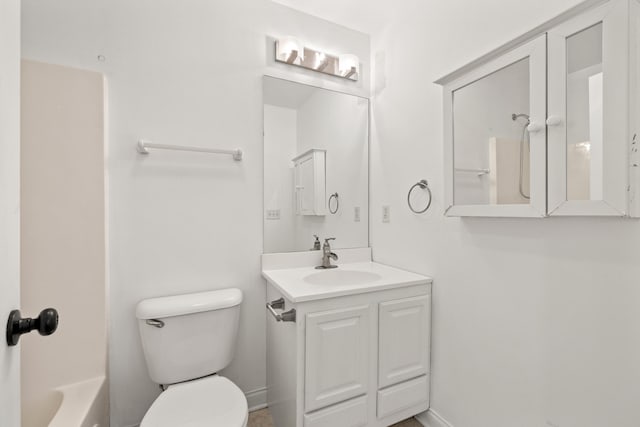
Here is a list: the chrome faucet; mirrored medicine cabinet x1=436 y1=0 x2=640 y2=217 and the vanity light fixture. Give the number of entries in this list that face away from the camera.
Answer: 0

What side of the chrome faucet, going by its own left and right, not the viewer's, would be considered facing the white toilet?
right

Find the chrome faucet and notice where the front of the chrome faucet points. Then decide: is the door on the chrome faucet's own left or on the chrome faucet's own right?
on the chrome faucet's own right

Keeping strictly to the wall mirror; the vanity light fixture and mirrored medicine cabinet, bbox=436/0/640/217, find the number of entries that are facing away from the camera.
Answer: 0

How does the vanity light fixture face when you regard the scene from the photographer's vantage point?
facing the viewer and to the right of the viewer

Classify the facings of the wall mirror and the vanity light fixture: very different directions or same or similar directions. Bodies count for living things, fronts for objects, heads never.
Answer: same or similar directions

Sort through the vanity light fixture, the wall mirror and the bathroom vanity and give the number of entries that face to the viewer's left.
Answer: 0

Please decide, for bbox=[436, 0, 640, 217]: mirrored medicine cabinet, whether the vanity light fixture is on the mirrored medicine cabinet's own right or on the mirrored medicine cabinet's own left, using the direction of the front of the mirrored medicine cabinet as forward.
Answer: on the mirrored medicine cabinet's own right

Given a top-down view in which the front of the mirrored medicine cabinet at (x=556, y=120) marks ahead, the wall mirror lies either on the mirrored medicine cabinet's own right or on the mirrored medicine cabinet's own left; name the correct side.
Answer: on the mirrored medicine cabinet's own right

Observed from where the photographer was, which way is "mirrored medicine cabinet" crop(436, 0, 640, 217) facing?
facing the viewer and to the left of the viewer

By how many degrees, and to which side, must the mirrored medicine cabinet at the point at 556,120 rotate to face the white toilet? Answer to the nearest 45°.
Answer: approximately 45° to its right

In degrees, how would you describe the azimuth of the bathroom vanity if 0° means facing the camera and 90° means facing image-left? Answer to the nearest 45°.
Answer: approximately 315°

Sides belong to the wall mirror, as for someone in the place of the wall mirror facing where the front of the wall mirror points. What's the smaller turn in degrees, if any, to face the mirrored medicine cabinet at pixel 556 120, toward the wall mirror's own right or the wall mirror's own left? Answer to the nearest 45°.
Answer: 0° — it already faces it

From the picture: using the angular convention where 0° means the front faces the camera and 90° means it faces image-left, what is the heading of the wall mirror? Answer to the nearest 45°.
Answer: approximately 315°

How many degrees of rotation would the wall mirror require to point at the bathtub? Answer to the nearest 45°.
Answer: approximately 90° to its right
